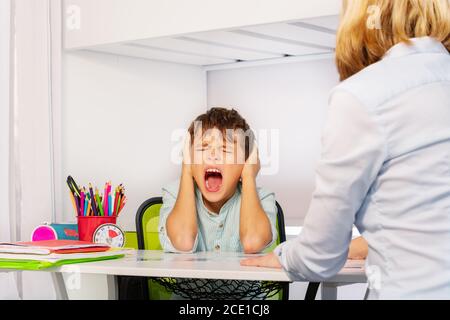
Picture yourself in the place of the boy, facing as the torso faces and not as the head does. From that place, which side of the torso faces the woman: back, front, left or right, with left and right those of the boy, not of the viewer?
front

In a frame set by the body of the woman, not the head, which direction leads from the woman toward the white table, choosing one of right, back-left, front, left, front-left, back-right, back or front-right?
front

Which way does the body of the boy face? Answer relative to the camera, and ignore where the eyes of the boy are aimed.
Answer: toward the camera

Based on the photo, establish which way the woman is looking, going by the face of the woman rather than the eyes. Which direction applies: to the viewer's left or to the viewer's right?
to the viewer's left

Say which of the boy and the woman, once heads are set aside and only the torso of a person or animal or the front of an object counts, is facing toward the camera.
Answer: the boy

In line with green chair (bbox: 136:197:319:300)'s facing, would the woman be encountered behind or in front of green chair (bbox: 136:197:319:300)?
in front

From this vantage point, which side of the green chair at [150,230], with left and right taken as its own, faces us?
front

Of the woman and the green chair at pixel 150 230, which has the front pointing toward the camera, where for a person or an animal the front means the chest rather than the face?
the green chair

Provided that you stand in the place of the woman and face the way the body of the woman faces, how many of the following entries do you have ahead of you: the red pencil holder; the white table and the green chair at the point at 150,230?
3
